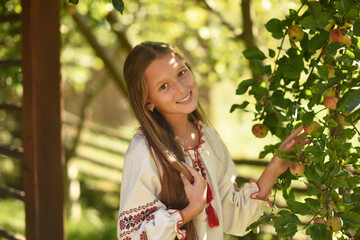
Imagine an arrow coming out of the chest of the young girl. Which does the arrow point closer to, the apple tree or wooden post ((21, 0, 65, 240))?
the apple tree

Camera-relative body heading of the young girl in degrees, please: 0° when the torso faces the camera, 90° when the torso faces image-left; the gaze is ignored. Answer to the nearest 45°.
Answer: approximately 315°

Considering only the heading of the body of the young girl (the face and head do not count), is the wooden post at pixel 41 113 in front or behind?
behind

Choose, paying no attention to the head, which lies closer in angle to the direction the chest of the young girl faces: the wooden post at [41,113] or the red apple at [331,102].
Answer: the red apple
